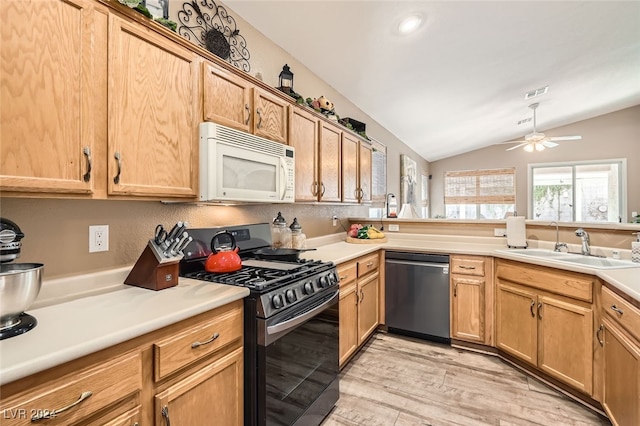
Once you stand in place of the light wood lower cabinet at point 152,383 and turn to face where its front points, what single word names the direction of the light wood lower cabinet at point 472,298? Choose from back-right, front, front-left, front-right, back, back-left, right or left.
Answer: front-left

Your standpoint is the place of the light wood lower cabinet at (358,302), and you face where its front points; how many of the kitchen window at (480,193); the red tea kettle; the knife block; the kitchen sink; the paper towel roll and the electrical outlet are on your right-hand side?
3

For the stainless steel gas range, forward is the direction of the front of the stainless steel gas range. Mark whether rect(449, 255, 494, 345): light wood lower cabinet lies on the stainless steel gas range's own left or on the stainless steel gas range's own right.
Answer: on the stainless steel gas range's own left
